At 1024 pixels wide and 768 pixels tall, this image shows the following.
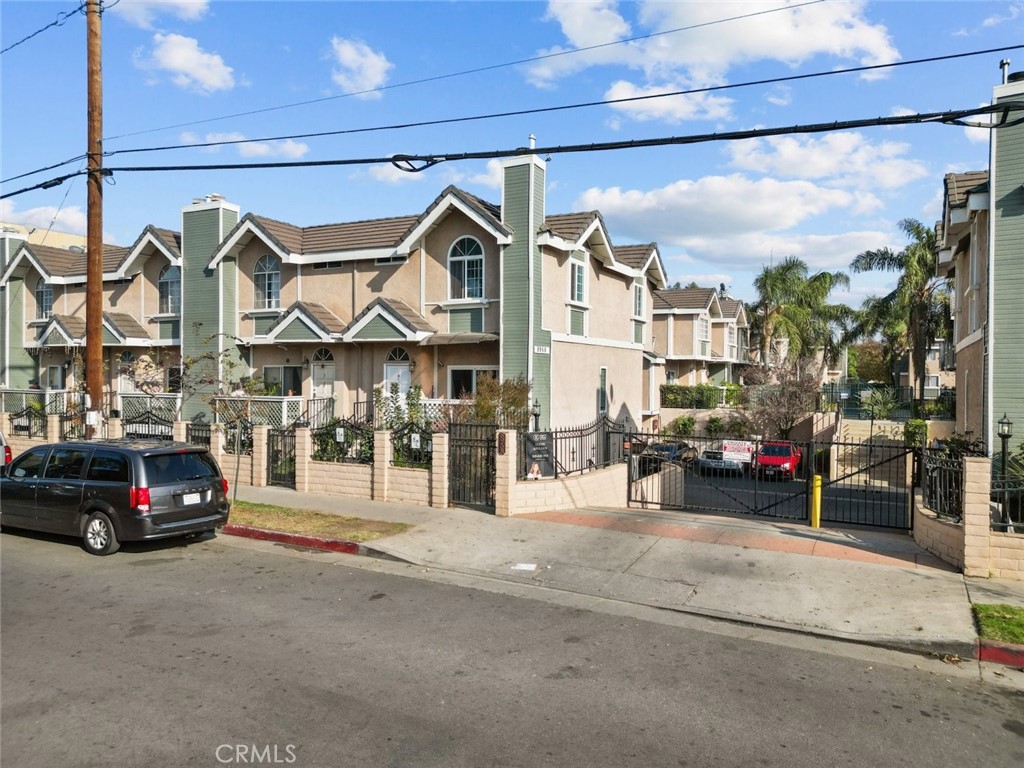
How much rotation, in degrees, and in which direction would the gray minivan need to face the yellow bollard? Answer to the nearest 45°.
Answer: approximately 135° to its right

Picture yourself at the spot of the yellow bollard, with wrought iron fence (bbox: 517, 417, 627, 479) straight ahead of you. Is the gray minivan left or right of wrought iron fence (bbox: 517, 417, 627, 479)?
left

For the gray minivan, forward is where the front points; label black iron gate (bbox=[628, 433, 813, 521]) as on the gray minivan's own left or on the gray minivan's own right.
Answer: on the gray minivan's own right

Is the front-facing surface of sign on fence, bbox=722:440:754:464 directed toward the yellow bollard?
no

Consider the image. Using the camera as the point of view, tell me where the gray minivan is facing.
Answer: facing away from the viewer and to the left of the viewer

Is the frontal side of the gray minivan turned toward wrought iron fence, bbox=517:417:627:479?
no

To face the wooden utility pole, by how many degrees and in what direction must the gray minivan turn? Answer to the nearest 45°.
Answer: approximately 45° to its right

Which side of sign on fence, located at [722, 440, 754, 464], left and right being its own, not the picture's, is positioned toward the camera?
front

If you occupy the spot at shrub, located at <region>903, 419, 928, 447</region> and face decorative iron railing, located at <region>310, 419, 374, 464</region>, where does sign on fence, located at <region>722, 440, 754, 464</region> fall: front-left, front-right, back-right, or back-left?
front-left

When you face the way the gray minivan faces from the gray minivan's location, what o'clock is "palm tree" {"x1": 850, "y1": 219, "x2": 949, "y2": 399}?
The palm tree is roughly at 4 o'clock from the gray minivan.

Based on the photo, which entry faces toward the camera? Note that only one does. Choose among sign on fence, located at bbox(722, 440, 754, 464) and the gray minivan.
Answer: the sign on fence

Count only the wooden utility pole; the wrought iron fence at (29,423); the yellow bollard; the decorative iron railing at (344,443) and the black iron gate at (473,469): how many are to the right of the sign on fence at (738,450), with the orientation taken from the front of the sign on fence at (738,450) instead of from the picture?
4

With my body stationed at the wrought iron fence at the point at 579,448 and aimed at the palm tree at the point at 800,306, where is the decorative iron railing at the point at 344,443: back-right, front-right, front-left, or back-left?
back-left

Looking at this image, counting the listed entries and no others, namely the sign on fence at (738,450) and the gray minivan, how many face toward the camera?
1

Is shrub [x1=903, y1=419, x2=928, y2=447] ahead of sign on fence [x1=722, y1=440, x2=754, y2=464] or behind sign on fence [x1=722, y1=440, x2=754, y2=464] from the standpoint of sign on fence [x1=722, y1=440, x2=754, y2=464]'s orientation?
behind

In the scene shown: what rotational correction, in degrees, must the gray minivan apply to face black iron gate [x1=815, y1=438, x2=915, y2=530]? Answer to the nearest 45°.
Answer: approximately 135° to its right

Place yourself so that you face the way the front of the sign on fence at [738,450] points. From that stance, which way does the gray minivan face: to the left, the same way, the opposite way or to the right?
to the right

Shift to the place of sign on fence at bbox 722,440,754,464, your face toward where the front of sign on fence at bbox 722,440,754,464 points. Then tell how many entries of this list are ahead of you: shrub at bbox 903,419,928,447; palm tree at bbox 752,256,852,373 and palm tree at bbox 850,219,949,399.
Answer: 0

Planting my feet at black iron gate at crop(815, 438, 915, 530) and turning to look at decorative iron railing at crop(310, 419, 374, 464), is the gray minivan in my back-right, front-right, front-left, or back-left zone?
front-left
